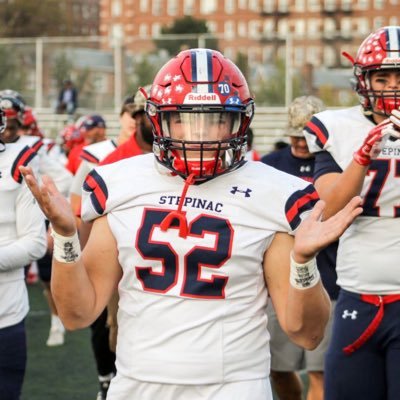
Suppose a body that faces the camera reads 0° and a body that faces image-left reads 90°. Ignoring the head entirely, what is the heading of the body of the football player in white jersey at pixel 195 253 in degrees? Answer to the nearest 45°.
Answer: approximately 0°

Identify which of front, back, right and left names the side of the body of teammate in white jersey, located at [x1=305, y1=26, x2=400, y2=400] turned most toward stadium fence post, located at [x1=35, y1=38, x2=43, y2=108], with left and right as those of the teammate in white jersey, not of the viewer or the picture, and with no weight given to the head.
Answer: back

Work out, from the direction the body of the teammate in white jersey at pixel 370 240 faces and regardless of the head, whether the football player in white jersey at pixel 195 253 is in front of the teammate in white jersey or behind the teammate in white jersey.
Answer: in front

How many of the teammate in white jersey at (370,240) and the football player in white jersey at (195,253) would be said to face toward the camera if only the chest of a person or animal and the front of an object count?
2

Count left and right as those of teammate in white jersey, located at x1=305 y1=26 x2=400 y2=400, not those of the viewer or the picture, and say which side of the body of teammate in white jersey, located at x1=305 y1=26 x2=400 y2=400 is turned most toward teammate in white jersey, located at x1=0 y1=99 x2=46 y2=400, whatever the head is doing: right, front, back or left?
right

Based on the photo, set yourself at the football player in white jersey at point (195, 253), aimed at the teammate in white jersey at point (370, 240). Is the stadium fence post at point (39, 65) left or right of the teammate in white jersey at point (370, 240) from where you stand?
left

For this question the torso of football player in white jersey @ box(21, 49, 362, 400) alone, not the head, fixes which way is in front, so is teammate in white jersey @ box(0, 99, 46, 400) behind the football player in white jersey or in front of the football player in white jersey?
behind

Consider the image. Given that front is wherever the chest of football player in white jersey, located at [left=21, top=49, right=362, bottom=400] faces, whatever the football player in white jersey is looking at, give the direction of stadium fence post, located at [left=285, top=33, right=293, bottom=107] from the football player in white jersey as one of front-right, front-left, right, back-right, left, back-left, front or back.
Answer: back

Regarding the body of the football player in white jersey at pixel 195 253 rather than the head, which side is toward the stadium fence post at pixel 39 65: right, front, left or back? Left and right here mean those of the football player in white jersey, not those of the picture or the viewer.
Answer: back
